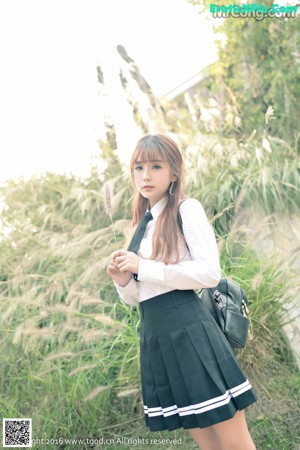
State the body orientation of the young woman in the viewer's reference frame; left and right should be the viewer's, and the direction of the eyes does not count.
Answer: facing the viewer and to the left of the viewer
